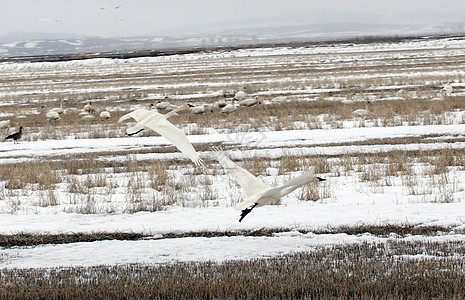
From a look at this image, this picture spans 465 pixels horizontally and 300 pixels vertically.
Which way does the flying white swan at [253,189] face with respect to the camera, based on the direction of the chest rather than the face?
to the viewer's right

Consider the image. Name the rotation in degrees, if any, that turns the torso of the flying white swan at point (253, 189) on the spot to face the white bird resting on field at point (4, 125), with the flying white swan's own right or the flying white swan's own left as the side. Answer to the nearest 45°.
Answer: approximately 135° to the flying white swan's own left

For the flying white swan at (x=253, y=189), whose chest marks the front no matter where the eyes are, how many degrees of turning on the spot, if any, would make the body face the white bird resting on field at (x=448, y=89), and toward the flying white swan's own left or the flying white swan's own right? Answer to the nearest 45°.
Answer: approximately 90° to the flying white swan's own left

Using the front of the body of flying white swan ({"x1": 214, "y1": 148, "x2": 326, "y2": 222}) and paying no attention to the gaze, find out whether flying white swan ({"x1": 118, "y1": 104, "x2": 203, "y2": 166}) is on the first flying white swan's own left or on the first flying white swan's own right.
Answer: on the first flying white swan's own left

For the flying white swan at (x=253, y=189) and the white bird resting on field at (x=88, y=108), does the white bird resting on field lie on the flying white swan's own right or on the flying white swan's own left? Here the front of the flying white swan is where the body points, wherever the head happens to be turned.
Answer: on the flying white swan's own left

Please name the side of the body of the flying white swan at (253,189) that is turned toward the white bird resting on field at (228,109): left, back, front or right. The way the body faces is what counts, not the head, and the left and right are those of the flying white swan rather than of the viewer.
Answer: left

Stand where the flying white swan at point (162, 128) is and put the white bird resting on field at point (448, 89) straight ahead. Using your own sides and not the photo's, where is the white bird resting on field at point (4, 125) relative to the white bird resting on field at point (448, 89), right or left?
left
